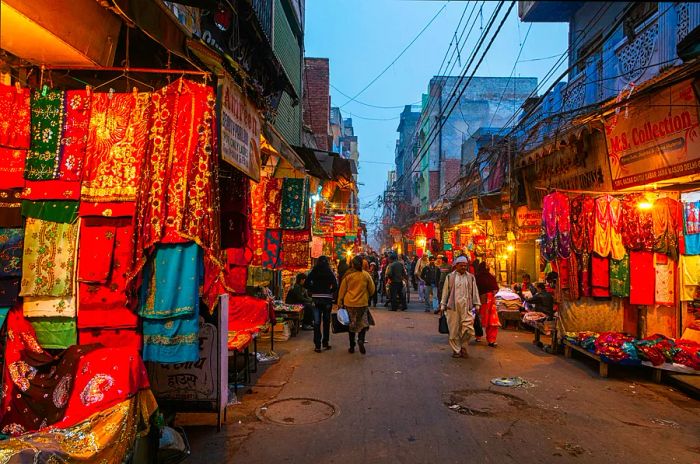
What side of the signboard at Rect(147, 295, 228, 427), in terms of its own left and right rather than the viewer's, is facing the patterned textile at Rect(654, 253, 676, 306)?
left

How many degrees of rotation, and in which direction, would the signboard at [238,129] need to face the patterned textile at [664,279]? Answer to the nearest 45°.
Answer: approximately 45° to its left

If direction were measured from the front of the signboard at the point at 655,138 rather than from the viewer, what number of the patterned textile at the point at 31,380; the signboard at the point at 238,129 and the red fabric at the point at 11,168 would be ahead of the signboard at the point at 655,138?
3

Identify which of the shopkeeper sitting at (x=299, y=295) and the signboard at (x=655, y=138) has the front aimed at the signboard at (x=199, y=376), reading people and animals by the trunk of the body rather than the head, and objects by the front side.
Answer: the signboard at (x=655, y=138)

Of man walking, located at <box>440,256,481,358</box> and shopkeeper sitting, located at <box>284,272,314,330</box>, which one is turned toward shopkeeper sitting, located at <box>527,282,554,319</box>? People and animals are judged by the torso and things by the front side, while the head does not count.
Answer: shopkeeper sitting, located at <box>284,272,314,330</box>

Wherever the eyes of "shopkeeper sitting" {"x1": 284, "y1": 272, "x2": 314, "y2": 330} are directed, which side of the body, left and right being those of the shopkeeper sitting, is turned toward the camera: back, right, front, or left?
right

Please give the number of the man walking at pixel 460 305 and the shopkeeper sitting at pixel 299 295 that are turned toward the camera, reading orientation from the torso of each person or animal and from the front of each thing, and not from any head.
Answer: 1

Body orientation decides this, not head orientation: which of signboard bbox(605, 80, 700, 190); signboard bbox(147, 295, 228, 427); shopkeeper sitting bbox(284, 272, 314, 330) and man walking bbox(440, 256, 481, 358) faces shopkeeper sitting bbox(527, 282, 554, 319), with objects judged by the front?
shopkeeper sitting bbox(284, 272, 314, 330)

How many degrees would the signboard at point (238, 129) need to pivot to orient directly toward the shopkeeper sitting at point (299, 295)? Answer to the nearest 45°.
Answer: approximately 135° to its left

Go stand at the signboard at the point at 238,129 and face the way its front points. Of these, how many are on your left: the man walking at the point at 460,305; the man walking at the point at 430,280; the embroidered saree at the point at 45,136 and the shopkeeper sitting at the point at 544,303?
3

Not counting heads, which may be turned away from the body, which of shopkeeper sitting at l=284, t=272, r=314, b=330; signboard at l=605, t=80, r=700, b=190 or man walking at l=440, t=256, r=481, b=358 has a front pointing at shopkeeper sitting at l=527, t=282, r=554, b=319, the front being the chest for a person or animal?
shopkeeper sitting at l=284, t=272, r=314, b=330
